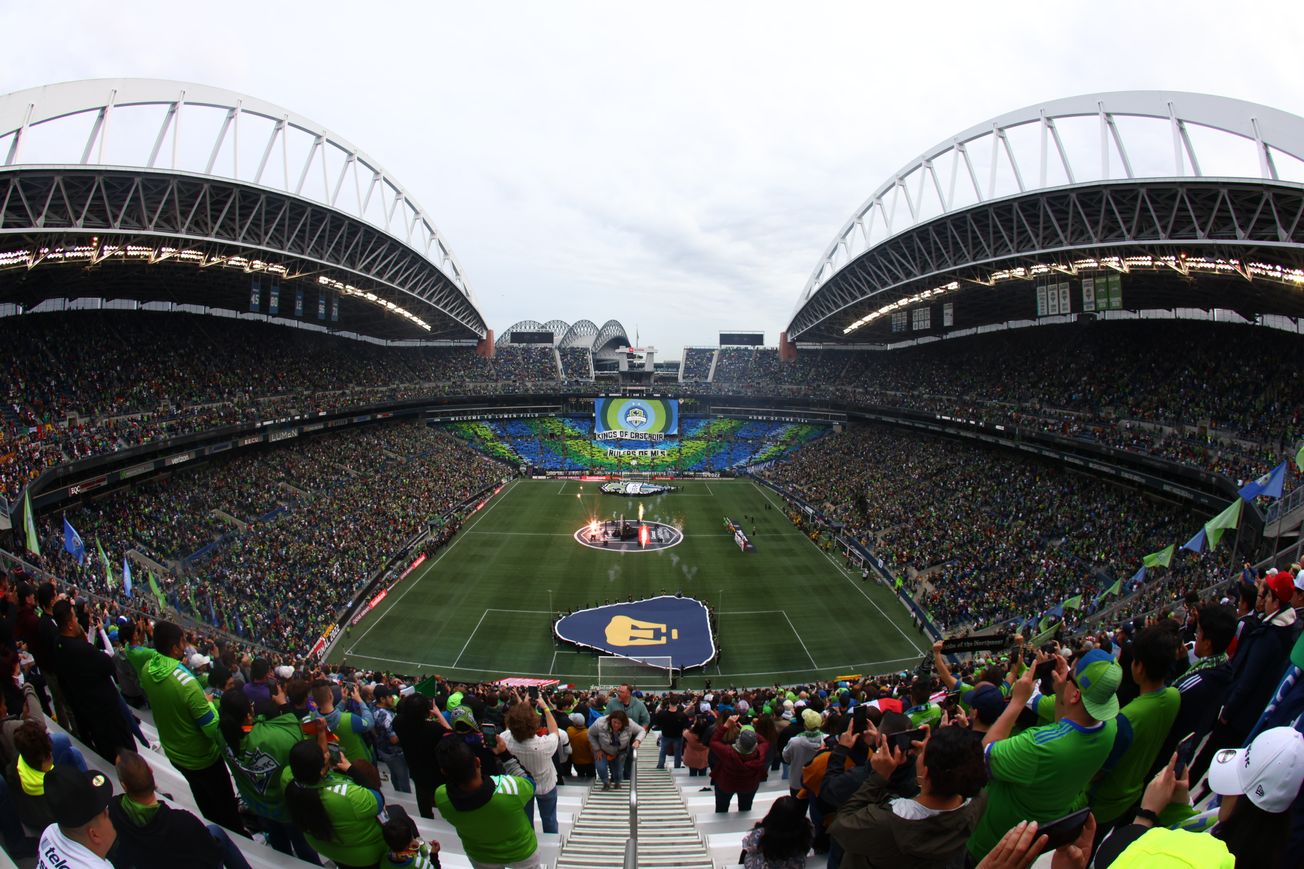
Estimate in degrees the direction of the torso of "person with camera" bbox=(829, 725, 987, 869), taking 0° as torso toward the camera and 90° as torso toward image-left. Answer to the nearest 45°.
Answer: approximately 135°

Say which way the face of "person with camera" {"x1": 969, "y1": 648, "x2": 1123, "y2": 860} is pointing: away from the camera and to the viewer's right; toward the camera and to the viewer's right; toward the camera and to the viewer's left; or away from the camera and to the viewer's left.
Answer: away from the camera and to the viewer's left

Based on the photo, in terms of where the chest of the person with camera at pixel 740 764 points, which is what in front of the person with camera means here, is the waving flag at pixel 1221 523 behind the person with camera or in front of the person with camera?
in front

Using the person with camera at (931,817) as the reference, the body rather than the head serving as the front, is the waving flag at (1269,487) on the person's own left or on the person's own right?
on the person's own right

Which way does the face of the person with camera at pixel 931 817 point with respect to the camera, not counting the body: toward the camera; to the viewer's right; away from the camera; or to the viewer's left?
away from the camera

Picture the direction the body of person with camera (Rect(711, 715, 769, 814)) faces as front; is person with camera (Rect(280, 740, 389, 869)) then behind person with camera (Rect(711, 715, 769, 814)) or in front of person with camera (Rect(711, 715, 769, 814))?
behind

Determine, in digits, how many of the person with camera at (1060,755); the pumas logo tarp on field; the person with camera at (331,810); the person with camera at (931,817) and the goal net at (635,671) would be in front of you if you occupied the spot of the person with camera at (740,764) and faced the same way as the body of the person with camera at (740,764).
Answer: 2

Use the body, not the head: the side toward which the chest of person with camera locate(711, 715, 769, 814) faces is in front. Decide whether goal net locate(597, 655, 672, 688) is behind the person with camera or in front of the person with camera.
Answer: in front

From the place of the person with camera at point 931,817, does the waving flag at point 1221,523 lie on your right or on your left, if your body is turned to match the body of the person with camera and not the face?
on your right

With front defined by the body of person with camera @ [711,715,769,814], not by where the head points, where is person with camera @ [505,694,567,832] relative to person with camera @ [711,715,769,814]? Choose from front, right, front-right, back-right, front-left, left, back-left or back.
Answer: back-left

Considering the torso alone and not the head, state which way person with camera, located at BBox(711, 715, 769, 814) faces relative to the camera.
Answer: away from the camera
